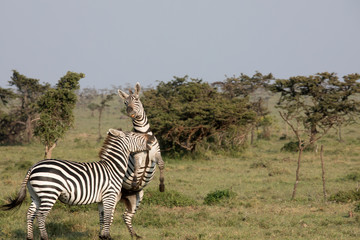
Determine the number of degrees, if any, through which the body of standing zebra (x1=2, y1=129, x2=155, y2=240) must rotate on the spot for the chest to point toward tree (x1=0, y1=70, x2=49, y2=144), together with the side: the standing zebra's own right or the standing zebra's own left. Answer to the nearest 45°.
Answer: approximately 90° to the standing zebra's own left

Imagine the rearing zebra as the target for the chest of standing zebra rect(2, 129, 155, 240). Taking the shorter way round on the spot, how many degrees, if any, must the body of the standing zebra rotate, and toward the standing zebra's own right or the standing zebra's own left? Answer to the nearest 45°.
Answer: approximately 45° to the standing zebra's own left

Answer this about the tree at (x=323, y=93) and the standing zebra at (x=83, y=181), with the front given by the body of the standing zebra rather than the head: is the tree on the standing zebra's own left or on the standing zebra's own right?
on the standing zebra's own left

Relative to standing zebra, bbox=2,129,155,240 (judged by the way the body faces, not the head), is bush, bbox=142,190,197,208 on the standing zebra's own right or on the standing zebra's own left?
on the standing zebra's own left

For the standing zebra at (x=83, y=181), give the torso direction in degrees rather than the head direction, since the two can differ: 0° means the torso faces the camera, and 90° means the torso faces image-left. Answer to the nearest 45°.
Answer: approximately 270°

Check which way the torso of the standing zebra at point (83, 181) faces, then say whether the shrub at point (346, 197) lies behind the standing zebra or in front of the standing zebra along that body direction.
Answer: in front

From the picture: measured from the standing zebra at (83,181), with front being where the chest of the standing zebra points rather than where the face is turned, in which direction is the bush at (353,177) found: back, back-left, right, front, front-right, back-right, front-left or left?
front-left

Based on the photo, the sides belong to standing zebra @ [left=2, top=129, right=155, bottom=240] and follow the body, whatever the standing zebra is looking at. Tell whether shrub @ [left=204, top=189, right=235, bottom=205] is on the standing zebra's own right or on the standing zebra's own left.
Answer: on the standing zebra's own left

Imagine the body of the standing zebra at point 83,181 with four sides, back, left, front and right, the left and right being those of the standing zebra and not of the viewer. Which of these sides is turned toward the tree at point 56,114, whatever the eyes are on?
left

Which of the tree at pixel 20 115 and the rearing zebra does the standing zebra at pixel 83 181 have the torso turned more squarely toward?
the rearing zebra

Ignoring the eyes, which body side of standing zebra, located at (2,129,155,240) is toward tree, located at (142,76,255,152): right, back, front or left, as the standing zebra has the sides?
left
